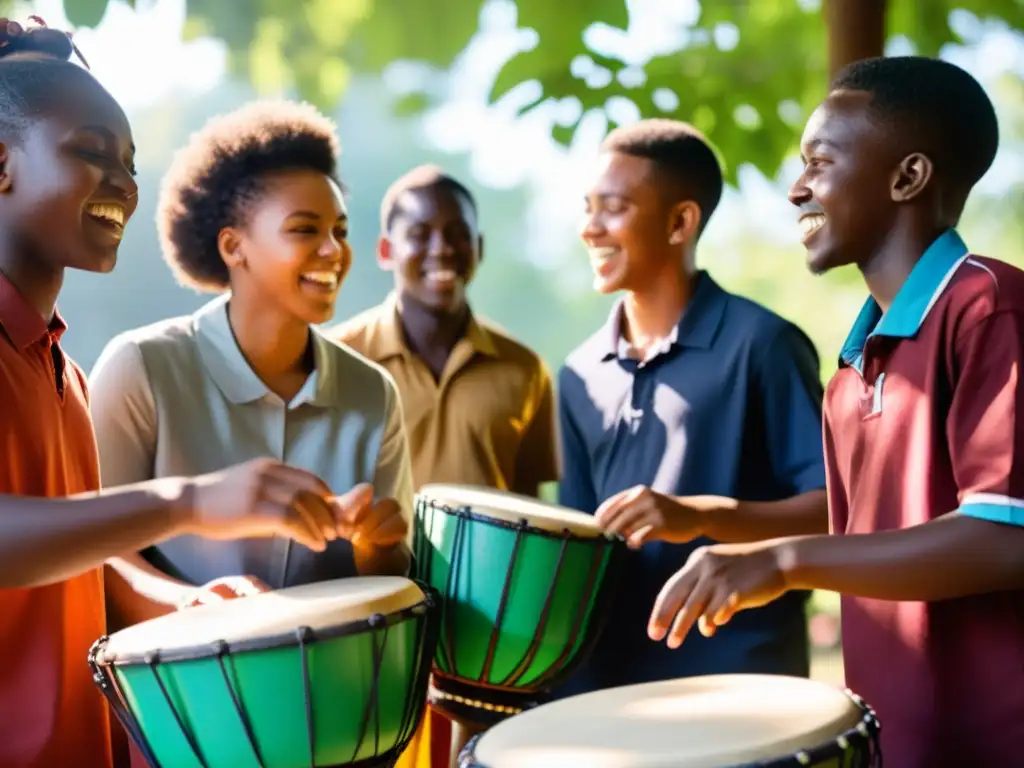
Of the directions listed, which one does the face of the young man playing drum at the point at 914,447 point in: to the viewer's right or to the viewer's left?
to the viewer's left

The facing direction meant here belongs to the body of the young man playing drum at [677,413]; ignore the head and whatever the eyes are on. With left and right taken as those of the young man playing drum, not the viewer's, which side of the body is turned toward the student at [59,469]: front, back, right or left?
front

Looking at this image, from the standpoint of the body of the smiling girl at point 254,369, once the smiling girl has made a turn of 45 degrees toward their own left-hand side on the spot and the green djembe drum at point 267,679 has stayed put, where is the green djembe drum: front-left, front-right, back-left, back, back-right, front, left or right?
right

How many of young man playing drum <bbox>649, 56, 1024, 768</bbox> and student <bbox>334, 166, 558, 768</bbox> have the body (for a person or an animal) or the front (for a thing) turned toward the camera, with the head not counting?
1

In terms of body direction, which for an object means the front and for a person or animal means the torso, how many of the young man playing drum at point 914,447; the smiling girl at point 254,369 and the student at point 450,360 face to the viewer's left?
1

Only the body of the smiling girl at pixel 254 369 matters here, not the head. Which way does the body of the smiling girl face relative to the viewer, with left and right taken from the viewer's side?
facing the viewer and to the right of the viewer

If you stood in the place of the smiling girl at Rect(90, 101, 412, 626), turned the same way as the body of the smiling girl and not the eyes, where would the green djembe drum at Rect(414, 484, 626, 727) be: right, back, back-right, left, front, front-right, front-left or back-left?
front

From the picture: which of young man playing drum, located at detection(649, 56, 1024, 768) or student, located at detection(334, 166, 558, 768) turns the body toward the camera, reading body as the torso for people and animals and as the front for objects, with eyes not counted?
the student

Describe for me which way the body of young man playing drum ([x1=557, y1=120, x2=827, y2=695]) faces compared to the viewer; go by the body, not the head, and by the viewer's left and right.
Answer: facing the viewer and to the left of the viewer

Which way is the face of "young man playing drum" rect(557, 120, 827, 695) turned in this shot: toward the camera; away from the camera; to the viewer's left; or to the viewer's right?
to the viewer's left

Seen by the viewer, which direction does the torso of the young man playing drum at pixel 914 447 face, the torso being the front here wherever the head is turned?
to the viewer's left

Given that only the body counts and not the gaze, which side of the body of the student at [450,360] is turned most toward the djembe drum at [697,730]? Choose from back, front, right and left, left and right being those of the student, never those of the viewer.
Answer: front

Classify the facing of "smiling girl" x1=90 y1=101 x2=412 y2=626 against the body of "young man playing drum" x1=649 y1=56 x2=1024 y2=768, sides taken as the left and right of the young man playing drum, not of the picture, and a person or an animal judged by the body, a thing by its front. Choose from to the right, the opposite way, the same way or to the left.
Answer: to the left

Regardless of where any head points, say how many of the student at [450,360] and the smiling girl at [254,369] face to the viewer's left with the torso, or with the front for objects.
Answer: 0

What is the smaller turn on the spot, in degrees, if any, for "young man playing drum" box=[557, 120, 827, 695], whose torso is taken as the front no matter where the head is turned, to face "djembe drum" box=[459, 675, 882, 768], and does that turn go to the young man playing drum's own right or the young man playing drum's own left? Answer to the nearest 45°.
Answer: approximately 45° to the young man playing drum's own left

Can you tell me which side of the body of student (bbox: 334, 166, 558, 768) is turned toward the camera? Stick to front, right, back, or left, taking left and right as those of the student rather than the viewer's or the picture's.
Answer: front
